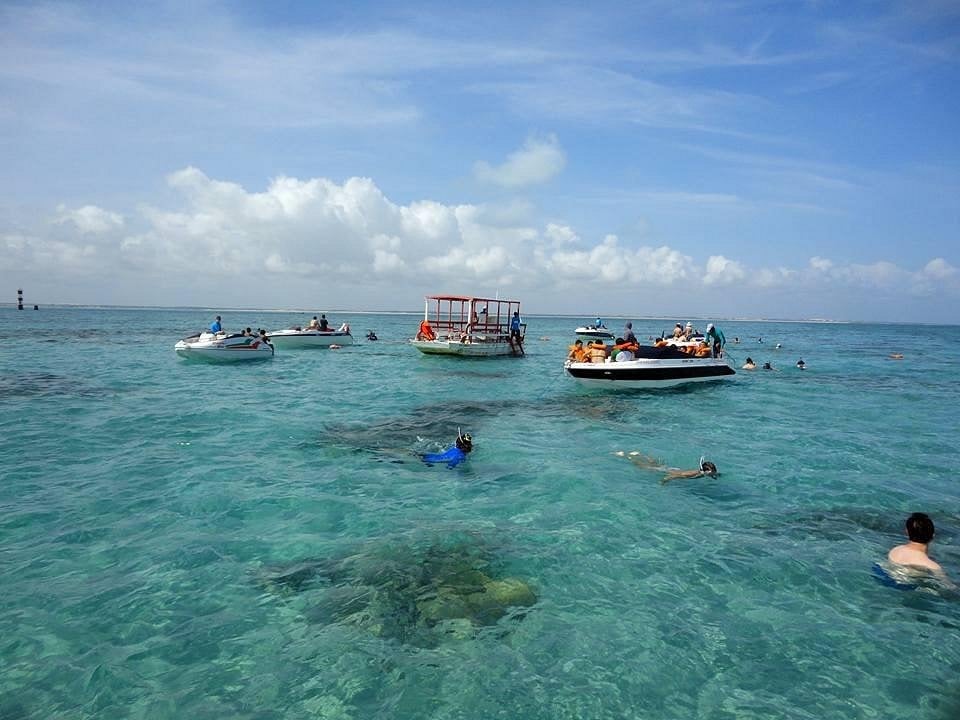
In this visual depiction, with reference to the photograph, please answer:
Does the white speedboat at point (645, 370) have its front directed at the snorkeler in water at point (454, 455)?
no

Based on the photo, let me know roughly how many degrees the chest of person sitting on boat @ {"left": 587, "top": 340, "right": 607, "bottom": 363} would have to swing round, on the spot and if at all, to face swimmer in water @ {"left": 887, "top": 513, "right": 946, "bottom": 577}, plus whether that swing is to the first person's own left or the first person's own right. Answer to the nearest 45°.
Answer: approximately 180°

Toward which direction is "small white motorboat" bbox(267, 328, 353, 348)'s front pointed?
to the viewer's left

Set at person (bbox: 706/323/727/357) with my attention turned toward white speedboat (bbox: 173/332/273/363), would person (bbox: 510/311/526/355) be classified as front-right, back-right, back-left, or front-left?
front-right

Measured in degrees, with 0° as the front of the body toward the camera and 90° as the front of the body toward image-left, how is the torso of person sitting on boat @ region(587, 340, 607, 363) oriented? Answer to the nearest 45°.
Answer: approximately 180°

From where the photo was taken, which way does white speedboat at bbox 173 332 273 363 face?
to the viewer's left

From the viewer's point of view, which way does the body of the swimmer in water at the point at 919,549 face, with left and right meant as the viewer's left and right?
facing away from the viewer

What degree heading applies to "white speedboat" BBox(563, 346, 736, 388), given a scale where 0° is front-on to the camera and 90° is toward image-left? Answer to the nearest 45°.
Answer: approximately 90°

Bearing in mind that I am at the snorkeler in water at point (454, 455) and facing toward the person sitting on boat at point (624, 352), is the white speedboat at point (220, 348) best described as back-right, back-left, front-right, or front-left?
front-left

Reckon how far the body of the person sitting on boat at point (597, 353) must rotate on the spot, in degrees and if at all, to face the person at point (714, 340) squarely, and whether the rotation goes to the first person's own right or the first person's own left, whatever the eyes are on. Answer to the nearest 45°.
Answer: approximately 45° to the first person's own right

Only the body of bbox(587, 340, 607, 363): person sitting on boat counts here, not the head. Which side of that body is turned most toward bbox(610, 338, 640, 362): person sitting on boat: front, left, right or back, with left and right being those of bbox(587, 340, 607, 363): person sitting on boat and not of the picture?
right

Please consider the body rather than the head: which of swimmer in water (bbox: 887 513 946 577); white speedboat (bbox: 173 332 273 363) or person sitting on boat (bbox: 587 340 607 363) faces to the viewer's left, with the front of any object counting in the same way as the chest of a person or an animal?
the white speedboat

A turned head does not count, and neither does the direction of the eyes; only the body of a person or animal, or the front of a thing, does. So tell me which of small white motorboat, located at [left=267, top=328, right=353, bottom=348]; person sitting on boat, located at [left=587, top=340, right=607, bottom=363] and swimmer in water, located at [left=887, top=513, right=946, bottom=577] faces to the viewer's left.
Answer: the small white motorboat

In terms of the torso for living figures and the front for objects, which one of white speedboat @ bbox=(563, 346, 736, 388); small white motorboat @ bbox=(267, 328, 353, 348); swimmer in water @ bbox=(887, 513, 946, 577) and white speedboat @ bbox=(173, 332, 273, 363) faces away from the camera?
the swimmer in water

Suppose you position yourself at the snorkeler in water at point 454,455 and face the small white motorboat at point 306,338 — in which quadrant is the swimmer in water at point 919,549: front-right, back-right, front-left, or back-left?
back-right
